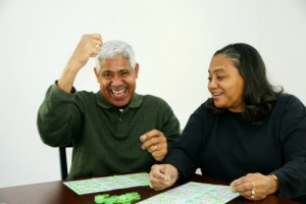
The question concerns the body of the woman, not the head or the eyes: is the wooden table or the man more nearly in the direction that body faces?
the wooden table

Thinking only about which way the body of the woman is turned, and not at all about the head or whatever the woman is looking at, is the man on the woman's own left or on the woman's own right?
on the woman's own right

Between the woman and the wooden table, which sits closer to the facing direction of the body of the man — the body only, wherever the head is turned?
the wooden table

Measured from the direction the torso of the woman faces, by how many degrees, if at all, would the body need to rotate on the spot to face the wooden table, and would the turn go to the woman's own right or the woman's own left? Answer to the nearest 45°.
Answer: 0° — they already face it

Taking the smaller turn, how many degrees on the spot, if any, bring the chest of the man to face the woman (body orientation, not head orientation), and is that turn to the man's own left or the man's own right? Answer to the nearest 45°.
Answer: approximately 45° to the man's own left
